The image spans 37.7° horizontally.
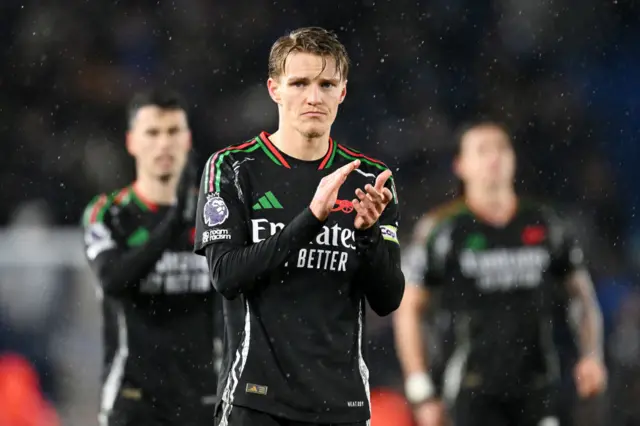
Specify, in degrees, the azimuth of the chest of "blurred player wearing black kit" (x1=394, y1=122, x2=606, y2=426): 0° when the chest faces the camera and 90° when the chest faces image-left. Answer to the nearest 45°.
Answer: approximately 0°

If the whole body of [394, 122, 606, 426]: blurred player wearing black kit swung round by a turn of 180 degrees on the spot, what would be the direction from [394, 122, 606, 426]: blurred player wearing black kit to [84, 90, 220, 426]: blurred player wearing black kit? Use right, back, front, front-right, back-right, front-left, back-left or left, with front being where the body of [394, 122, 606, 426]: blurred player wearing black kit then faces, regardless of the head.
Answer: back-left
